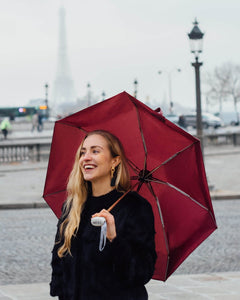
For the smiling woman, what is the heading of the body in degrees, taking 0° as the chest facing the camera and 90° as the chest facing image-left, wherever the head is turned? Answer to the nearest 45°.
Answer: approximately 45°
